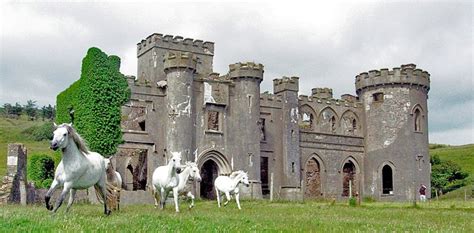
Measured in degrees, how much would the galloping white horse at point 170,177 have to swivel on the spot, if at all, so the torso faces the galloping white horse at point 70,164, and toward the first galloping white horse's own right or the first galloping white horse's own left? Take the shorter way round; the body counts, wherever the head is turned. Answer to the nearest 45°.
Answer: approximately 45° to the first galloping white horse's own right

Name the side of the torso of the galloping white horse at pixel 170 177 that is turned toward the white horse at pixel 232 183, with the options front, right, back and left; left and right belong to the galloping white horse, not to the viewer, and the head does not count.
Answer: left

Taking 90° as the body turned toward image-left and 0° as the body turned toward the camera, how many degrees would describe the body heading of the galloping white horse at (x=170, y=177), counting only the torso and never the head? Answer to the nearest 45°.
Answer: approximately 315°

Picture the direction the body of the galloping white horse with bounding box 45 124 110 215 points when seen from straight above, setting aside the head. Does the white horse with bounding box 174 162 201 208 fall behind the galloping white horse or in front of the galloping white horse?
behind

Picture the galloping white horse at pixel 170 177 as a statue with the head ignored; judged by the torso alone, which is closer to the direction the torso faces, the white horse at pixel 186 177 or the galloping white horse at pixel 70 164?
the galloping white horse

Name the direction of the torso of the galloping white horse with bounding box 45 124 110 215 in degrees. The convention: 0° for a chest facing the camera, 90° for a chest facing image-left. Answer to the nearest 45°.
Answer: approximately 45°

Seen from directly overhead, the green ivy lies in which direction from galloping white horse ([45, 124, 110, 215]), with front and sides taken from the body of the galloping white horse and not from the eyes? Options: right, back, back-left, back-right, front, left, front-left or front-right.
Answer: back-right

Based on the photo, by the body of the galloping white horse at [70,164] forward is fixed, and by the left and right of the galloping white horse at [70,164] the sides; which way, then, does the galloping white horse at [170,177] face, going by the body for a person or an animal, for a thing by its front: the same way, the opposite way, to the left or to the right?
to the left
